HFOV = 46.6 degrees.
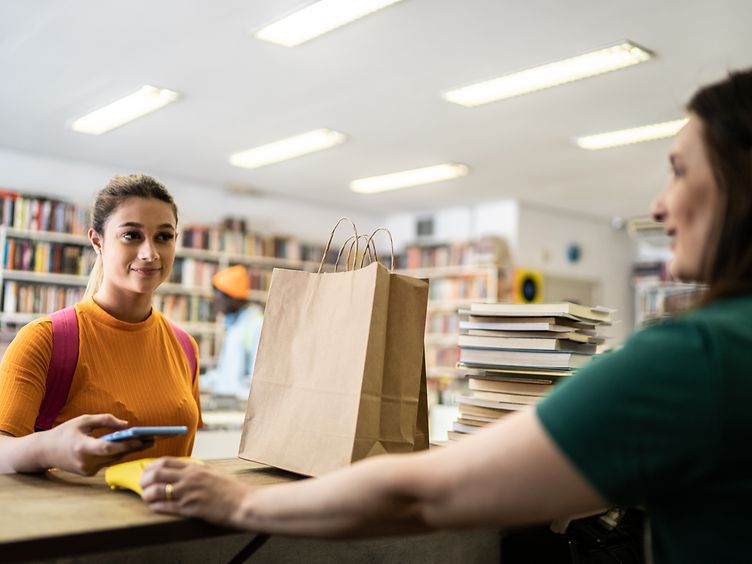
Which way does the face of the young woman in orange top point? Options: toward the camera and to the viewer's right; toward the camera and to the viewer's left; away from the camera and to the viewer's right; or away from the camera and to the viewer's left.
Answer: toward the camera and to the viewer's right

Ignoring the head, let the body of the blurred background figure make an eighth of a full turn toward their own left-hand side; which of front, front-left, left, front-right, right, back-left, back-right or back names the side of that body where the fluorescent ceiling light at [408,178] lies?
back

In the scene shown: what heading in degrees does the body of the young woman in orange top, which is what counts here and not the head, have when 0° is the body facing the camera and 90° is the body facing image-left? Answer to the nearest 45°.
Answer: approximately 315°

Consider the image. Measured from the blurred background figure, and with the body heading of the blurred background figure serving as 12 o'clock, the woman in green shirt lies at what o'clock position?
The woman in green shirt is roughly at 9 o'clock from the blurred background figure.

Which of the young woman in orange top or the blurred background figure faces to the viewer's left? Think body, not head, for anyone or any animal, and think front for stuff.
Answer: the blurred background figure

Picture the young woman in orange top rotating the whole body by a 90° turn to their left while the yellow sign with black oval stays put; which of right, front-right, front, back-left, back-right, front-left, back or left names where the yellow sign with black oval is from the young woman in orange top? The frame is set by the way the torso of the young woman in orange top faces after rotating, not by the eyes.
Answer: front

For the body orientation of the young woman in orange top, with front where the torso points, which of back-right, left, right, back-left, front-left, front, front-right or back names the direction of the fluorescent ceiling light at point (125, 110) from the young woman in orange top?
back-left

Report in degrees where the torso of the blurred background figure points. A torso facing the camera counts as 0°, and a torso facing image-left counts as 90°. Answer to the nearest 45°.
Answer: approximately 90°
